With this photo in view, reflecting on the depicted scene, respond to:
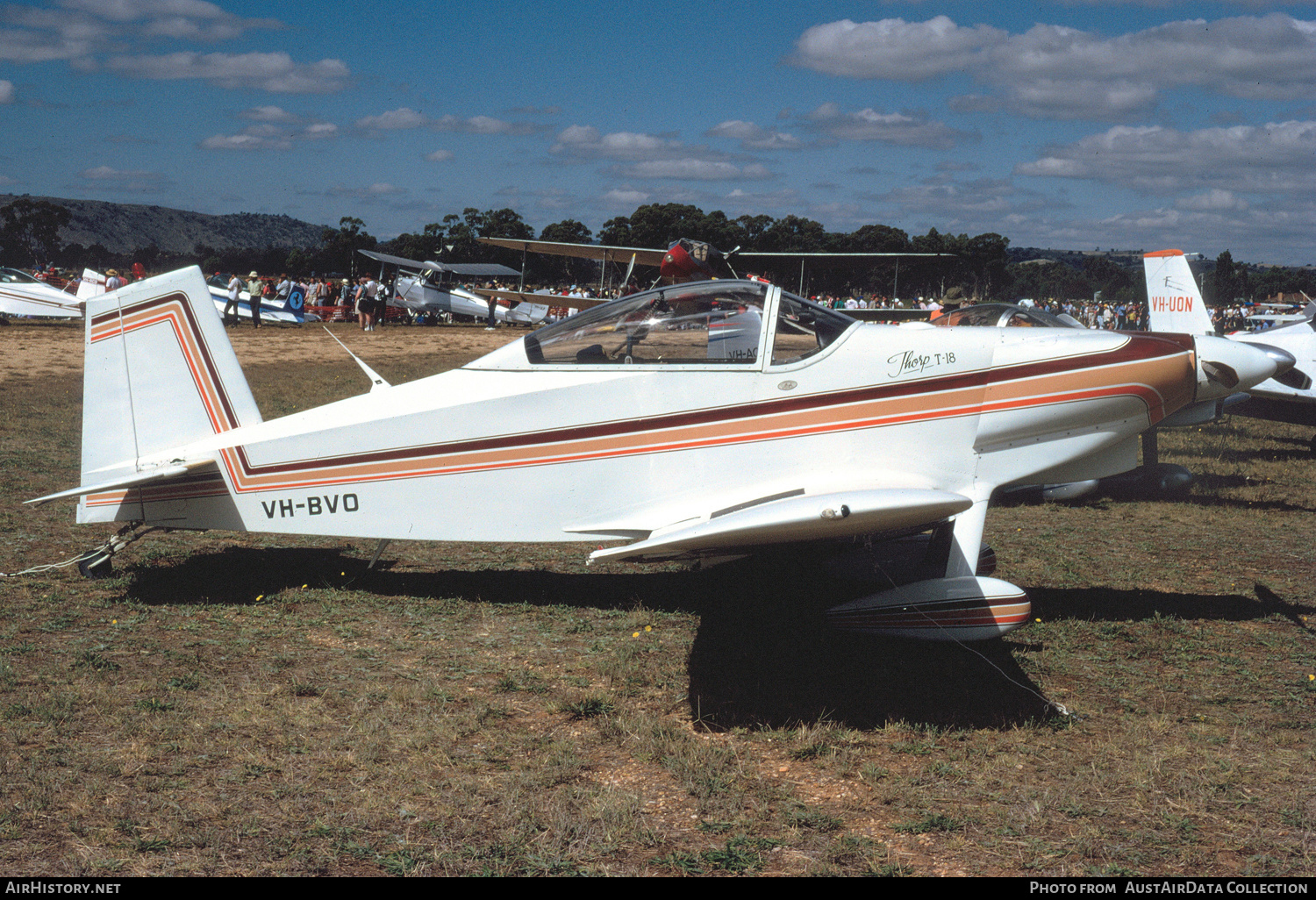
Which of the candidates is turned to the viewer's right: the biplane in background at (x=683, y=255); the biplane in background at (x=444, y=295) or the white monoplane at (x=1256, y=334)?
the white monoplane

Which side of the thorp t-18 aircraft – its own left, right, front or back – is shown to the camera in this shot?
right

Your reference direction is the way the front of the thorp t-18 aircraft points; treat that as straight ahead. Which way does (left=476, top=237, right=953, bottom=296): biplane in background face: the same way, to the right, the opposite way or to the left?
to the right

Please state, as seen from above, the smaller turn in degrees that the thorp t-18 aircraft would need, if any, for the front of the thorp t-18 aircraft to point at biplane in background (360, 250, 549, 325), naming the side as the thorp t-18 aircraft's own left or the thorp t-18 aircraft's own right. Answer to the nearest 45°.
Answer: approximately 90° to the thorp t-18 aircraft's own left

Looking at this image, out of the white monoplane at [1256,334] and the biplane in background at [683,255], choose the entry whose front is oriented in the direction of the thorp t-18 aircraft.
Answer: the biplane in background

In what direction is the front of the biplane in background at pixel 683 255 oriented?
toward the camera

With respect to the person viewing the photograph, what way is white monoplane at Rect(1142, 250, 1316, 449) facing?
facing to the right of the viewer

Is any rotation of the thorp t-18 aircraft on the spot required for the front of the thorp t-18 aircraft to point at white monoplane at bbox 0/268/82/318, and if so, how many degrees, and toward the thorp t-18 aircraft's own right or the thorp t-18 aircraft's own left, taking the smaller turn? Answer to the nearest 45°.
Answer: approximately 135° to the thorp t-18 aircraft's own left

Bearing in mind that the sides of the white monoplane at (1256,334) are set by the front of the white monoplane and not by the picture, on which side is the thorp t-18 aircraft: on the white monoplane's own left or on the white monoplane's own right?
on the white monoplane's own right

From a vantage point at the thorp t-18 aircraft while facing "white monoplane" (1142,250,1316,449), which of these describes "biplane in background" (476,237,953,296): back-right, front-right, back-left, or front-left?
front-left
